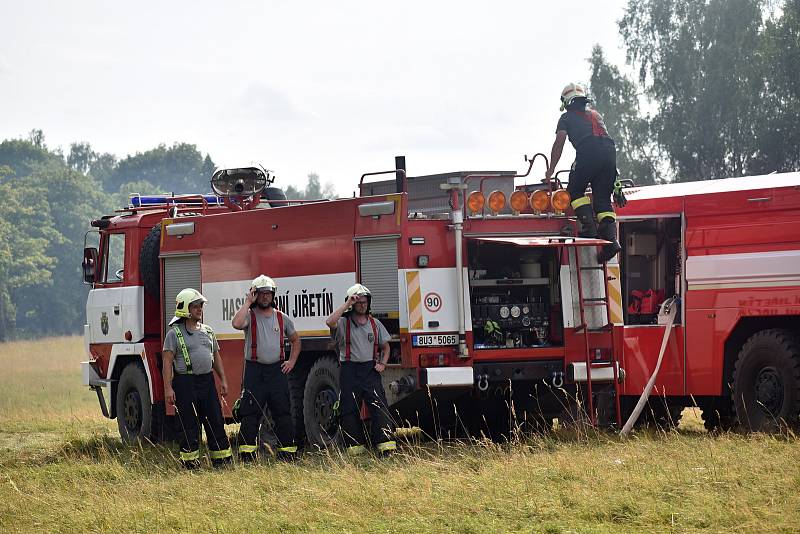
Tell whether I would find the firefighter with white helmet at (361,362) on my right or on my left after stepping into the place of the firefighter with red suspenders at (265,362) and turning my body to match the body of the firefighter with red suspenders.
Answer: on my left

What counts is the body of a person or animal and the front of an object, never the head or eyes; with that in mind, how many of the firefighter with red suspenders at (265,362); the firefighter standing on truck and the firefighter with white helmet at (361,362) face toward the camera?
2

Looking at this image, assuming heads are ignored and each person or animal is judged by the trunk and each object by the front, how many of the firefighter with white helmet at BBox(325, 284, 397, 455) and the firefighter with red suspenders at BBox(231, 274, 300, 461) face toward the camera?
2

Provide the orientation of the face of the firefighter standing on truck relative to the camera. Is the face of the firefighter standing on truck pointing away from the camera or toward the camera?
away from the camera

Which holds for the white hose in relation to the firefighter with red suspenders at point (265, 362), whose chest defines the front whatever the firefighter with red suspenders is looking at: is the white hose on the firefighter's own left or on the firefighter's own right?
on the firefighter's own left

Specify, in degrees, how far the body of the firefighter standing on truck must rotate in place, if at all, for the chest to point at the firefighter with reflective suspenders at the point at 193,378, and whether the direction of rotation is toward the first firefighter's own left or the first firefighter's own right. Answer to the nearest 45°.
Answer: approximately 45° to the first firefighter's own left

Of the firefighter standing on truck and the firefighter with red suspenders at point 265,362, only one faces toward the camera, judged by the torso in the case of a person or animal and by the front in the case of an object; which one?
the firefighter with red suspenders

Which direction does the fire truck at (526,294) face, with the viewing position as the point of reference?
facing away from the viewer and to the left of the viewer

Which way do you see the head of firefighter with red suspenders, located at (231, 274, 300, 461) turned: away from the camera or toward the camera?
toward the camera

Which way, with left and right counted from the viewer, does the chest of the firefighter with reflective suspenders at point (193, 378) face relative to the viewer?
facing the viewer and to the right of the viewer

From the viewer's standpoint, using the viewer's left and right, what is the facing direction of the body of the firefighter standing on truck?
facing away from the viewer and to the left of the viewer

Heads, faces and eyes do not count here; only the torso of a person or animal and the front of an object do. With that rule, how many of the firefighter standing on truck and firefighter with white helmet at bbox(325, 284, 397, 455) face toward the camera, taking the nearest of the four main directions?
1

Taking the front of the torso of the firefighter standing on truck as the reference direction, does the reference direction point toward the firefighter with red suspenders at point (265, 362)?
no

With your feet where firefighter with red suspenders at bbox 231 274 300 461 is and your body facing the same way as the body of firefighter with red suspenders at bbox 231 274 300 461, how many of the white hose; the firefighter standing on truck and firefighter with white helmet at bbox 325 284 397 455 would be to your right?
0

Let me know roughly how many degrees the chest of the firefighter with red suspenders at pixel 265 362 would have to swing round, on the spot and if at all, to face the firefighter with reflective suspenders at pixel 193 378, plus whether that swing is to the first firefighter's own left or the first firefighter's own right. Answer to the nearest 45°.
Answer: approximately 90° to the first firefighter's own right

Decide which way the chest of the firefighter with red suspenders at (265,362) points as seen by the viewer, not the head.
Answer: toward the camera

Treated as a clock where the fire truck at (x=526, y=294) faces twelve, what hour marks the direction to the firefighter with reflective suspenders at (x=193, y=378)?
The firefighter with reflective suspenders is roughly at 10 o'clock from the fire truck.

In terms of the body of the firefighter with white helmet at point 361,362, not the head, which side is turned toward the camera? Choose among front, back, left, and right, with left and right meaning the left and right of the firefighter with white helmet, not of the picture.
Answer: front

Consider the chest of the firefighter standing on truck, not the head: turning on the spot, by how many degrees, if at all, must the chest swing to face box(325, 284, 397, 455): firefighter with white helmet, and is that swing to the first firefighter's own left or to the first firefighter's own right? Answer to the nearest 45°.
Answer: approximately 90° to the first firefighter's own left

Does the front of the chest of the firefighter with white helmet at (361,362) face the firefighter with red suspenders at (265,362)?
no

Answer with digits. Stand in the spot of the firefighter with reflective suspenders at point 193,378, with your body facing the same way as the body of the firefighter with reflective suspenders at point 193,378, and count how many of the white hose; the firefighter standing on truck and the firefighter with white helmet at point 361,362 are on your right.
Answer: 0
